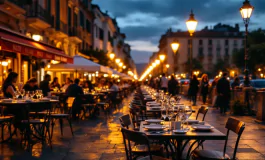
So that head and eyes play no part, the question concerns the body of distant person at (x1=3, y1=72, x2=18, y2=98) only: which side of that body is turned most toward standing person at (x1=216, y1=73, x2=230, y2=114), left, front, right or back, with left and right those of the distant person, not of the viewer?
front

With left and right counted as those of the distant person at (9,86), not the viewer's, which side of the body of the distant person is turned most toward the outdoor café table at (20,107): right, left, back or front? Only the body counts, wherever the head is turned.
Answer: right

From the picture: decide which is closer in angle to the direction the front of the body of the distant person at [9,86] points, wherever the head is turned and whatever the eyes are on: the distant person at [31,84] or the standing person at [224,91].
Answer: the standing person

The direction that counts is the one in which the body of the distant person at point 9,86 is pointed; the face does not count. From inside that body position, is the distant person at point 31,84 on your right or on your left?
on your left

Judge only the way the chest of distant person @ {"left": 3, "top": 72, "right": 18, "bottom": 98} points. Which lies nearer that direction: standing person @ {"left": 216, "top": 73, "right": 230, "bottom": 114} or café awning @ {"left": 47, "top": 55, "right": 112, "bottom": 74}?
the standing person

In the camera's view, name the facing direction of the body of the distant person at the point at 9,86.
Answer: to the viewer's right

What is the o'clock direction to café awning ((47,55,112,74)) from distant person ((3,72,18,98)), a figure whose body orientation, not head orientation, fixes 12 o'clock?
The café awning is roughly at 10 o'clock from the distant person.
